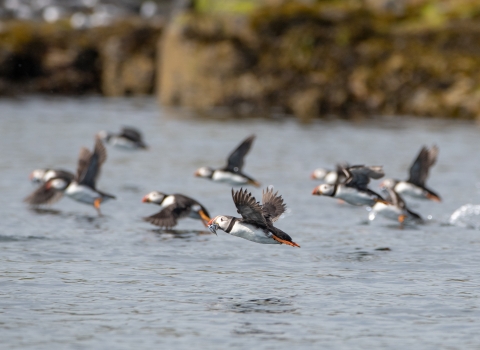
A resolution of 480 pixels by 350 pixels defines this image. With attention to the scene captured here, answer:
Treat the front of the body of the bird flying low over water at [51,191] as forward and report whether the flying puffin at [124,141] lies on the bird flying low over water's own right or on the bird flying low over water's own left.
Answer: on the bird flying low over water's own right

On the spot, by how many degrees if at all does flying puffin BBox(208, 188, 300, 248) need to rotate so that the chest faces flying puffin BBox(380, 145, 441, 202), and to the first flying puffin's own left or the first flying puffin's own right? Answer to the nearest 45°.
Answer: approximately 135° to the first flying puffin's own right

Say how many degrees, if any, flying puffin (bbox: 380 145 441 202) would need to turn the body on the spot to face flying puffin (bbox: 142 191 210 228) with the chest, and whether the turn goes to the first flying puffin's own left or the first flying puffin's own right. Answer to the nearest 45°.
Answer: approximately 45° to the first flying puffin's own left

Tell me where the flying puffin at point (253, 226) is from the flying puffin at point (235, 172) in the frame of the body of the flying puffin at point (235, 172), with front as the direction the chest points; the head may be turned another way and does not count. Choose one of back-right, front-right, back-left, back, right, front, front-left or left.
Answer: left

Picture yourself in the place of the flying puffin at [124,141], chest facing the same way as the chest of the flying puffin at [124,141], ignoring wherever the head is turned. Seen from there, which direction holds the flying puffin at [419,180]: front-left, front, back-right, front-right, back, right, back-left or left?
back-left

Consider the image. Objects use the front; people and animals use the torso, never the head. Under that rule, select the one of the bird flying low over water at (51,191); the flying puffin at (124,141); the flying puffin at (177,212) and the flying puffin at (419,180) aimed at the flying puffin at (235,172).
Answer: the flying puffin at (419,180)

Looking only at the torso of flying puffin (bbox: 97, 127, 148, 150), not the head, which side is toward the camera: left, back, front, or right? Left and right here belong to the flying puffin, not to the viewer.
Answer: left

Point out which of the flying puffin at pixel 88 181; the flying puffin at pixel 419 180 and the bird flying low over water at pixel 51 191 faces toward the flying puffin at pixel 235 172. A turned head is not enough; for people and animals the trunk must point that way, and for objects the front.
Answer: the flying puffin at pixel 419 180

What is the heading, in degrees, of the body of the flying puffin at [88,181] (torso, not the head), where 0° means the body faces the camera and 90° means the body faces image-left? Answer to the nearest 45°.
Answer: approximately 90°

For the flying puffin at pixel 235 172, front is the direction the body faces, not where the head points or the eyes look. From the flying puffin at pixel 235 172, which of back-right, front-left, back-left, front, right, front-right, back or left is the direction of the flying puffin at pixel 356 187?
back-left

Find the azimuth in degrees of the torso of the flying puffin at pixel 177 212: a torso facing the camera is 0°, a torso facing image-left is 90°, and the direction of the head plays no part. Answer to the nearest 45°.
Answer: approximately 90°

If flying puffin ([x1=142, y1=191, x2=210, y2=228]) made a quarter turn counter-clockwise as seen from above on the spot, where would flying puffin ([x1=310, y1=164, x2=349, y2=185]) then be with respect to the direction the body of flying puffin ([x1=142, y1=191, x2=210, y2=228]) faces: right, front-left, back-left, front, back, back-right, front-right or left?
back-left

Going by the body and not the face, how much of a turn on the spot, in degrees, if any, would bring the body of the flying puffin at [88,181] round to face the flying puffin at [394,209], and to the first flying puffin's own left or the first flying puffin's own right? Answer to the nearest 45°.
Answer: approximately 180°

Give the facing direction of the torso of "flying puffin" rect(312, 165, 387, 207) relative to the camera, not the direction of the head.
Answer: to the viewer's left

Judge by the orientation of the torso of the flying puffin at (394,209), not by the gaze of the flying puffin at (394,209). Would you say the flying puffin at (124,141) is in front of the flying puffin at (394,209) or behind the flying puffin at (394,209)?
in front

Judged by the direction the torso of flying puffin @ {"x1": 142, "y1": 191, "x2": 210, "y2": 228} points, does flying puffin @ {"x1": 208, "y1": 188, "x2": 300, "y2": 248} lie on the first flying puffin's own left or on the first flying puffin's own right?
on the first flying puffin's own left

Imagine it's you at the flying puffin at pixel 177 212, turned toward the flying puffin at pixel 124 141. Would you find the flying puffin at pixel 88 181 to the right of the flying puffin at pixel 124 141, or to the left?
left

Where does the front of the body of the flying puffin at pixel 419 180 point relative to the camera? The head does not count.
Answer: to the viewer's left

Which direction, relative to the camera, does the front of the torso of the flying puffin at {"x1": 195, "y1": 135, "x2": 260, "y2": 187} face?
to the viewer's left

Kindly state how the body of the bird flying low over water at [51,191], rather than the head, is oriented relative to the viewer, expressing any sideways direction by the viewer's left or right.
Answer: facing to the left of the viewer

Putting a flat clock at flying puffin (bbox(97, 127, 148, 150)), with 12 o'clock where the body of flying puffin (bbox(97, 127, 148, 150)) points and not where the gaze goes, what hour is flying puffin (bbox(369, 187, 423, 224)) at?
flying puffin (bbox(369, 187, 423, 224)) is roughly at 8 o'clock from flying puffin (bbox(97, 127, 148, 150)).
